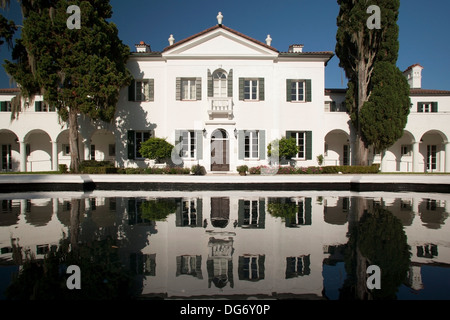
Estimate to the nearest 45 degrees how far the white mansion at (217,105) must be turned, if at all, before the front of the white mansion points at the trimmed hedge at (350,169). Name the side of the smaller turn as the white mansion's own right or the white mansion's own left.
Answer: approximately 90° to the white mansion's own left

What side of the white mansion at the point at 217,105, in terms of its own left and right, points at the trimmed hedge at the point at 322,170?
left

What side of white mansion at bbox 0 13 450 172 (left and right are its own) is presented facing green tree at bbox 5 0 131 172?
right

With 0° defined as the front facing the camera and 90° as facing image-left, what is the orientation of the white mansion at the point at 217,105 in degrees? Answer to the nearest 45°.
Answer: approximately 0°

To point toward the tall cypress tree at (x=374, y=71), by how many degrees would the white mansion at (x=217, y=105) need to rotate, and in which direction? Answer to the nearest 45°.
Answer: approximately 90° to its left
